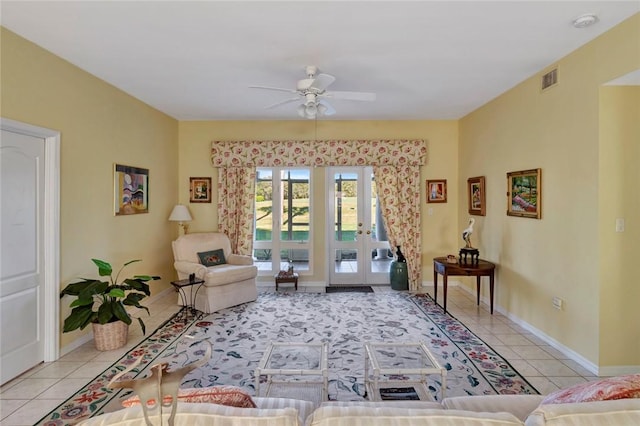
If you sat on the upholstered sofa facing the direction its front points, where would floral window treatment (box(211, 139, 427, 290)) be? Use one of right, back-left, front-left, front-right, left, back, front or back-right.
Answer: front

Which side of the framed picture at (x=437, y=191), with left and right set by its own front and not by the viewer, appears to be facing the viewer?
front

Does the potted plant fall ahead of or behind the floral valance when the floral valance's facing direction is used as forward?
ahead

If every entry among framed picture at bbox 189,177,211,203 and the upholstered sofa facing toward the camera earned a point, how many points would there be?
1

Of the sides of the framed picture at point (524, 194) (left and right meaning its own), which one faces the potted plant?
front

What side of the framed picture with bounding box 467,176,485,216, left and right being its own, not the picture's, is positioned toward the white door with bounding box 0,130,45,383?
front

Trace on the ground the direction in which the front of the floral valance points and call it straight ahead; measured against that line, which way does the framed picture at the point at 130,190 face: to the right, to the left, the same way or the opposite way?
to the left

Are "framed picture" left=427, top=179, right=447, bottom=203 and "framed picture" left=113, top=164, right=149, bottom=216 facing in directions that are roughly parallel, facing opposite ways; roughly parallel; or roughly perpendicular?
roughly perpendicular

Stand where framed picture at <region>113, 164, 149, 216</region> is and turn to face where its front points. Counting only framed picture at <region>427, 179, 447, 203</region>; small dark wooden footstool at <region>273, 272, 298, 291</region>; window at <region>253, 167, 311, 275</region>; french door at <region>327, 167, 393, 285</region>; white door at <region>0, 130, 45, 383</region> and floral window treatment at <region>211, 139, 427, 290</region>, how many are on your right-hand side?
1

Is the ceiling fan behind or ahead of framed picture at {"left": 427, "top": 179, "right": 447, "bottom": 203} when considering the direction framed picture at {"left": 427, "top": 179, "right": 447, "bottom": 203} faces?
ahead

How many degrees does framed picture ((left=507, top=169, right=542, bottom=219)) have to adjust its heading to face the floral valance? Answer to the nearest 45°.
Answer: approximately 45° to its right

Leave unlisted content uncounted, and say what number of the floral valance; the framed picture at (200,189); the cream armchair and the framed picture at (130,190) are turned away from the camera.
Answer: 0

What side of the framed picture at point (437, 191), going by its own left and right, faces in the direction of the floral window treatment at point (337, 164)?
right

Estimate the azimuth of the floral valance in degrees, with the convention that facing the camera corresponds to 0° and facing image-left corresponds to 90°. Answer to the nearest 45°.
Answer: approximately 0°

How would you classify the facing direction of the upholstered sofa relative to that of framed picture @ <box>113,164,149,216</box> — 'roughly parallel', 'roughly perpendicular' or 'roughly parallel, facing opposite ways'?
roughly perpendicular
